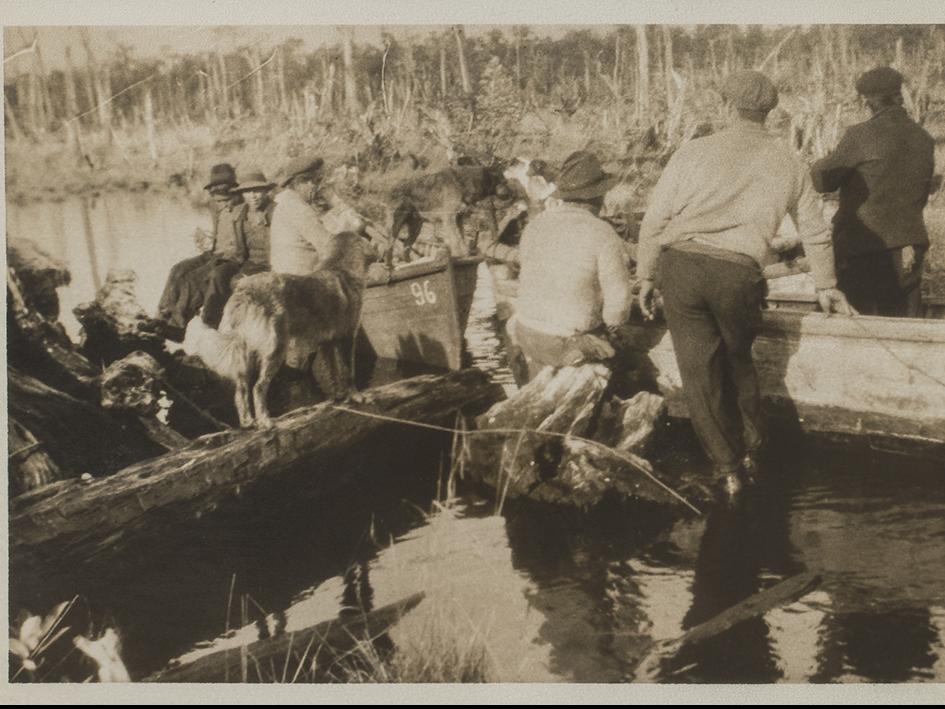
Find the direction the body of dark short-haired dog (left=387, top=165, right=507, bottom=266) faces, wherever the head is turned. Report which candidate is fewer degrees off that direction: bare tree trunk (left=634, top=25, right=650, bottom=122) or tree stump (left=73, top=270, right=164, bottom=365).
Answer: the bare tree trunk

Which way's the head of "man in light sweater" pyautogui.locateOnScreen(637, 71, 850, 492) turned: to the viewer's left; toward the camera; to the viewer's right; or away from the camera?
away from the camera

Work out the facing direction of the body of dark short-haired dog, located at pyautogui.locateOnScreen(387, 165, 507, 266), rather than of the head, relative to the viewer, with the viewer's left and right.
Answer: facing to the right of the viewer
